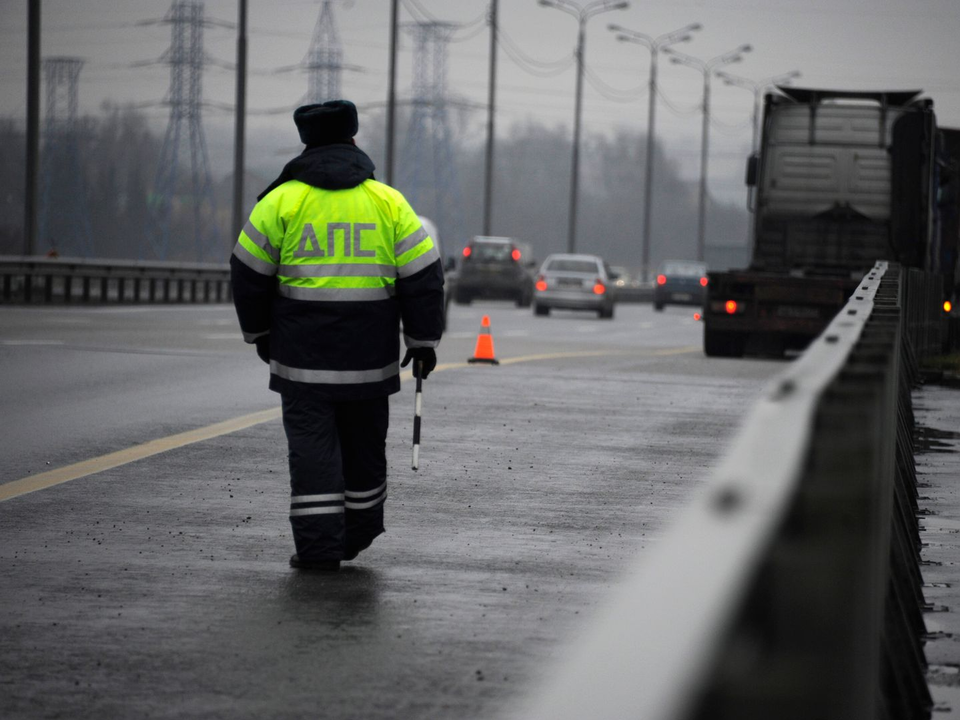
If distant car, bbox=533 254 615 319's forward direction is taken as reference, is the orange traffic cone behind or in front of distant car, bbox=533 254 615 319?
behind

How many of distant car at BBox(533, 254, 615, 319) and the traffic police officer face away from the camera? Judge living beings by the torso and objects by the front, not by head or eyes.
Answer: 2

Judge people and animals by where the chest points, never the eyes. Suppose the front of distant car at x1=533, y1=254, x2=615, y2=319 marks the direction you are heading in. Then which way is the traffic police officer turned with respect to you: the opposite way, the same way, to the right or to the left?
the same way

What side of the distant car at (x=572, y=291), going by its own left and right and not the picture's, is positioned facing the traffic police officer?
back

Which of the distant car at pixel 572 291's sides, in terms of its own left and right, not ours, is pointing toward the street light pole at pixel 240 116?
left

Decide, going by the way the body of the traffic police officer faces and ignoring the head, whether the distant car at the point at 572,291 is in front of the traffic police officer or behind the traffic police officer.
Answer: in front

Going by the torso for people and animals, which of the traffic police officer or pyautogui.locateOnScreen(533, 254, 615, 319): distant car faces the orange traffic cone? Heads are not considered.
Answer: the traffic police officer

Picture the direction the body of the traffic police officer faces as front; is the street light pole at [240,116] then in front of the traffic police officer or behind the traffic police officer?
in front

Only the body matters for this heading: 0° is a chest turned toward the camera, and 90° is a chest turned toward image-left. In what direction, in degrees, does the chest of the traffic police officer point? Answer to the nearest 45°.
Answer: approximately 180°

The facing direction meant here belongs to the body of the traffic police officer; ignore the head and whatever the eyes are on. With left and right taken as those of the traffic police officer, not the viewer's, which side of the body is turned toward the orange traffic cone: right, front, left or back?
front

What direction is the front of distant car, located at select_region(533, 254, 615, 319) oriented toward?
away from the camera

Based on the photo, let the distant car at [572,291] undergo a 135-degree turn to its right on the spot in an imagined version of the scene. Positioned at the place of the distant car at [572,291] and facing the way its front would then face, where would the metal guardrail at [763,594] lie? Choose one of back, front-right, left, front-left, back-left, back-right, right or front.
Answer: front-right

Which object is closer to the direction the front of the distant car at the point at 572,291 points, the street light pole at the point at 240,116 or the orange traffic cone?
the street light pole
